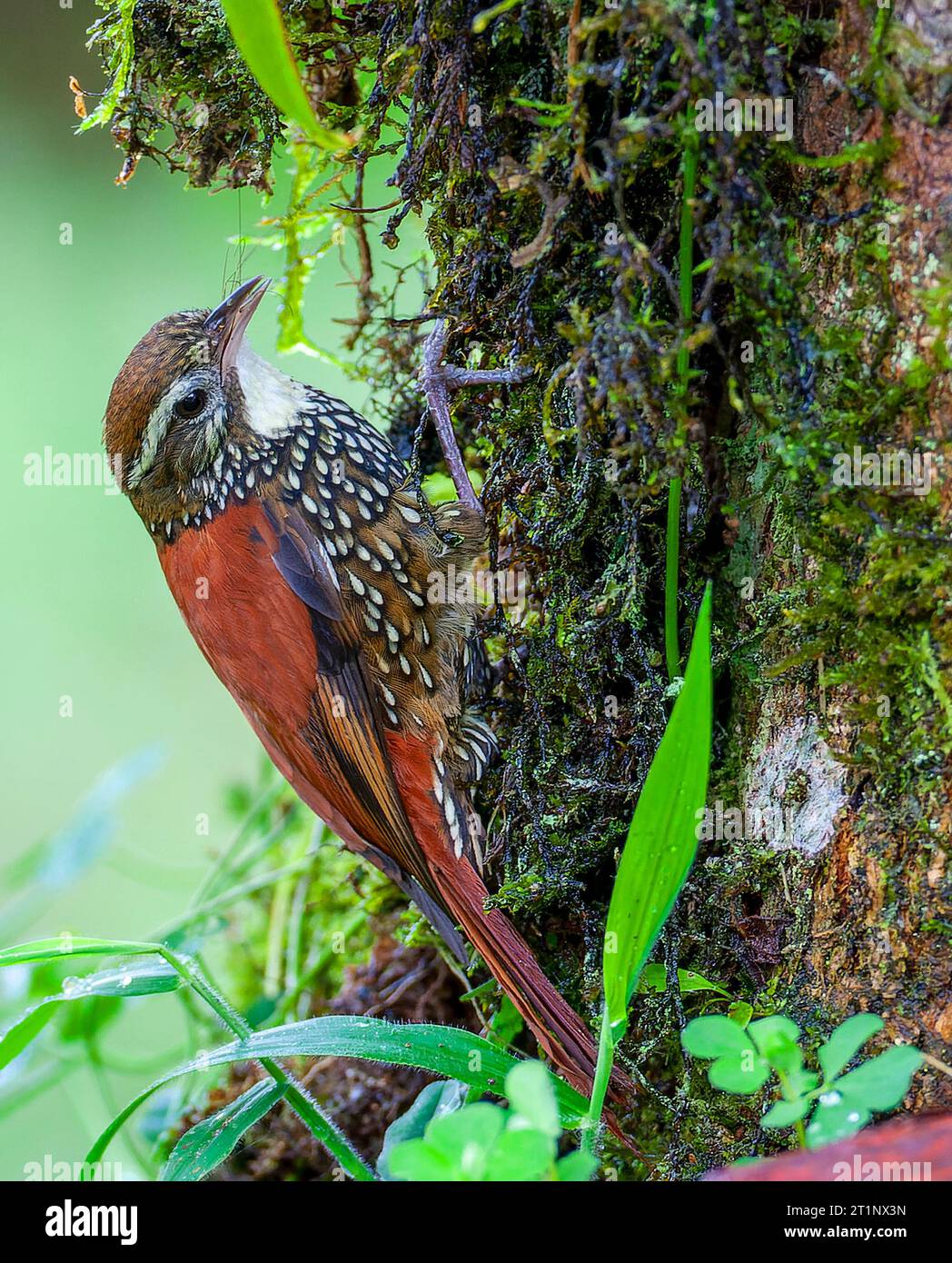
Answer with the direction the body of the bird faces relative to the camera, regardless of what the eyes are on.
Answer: to the viewer's right

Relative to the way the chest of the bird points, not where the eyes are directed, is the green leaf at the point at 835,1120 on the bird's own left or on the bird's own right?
on the bird's own right

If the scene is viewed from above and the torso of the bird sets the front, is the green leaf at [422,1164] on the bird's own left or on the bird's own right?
on the bird's own right

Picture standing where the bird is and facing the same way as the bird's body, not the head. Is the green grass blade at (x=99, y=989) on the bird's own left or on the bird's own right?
on the bird's own right

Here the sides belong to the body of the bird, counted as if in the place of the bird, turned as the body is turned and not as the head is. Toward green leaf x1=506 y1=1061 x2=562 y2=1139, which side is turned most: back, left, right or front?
right

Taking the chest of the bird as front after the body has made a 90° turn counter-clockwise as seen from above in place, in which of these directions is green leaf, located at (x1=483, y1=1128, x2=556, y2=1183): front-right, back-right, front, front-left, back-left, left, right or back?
back
